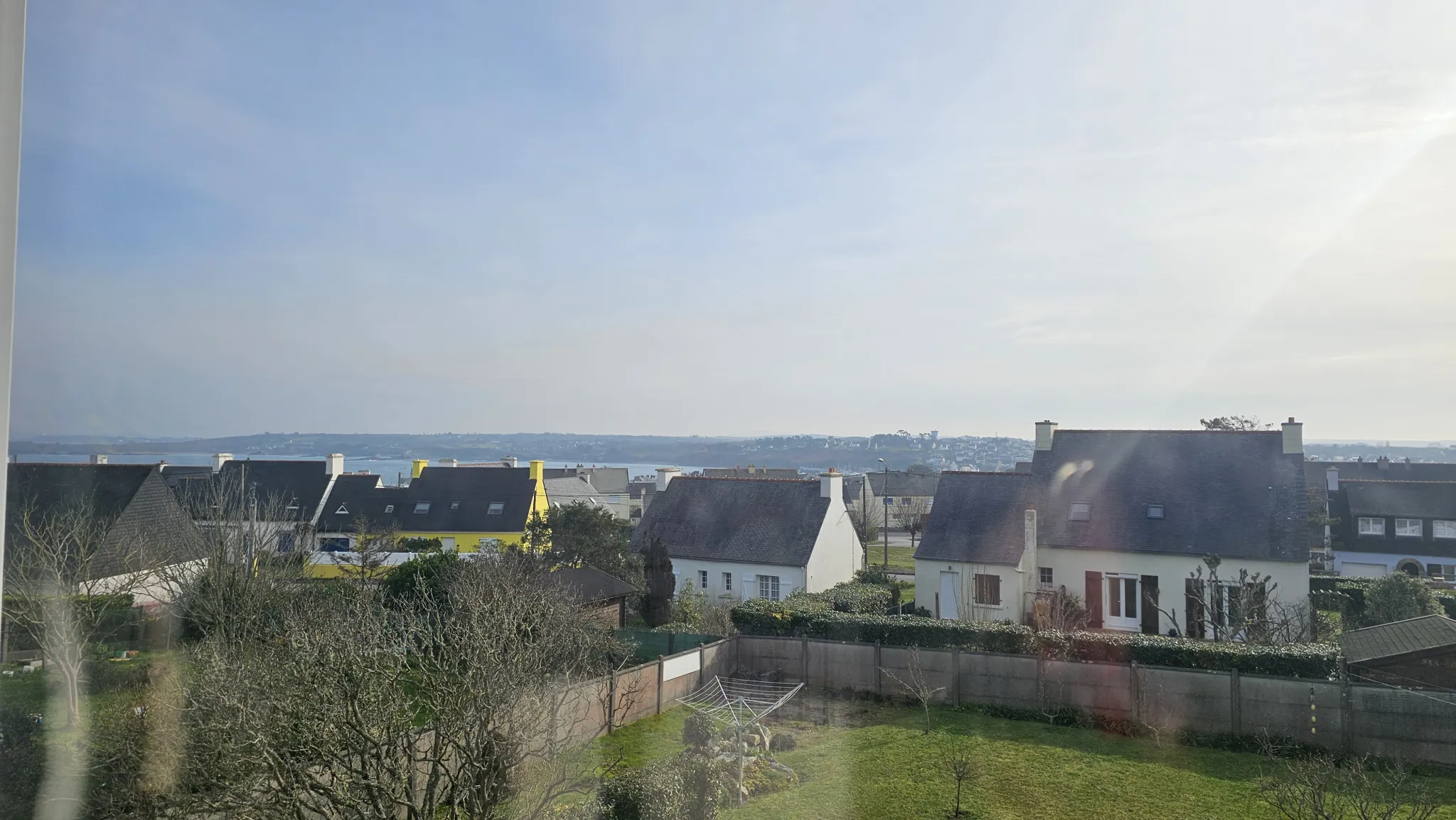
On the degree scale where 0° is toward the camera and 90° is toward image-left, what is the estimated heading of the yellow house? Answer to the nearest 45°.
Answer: approximately 0°

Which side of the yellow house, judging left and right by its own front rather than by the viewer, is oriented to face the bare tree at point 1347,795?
front

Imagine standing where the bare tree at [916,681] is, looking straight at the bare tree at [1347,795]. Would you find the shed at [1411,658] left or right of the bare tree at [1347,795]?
left

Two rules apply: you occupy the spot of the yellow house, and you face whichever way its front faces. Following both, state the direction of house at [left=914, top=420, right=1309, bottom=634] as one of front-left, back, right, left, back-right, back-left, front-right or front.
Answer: front-left

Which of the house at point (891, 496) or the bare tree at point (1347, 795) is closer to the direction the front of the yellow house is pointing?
the bare tree

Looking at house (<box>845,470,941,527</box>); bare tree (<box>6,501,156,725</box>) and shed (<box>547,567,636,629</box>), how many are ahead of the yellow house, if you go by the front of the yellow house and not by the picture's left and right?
2

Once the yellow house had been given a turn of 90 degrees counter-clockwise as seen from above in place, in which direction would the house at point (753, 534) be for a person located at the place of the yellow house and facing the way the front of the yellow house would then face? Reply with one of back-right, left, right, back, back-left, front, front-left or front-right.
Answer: front-right

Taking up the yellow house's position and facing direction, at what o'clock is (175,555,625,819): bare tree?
The bare tree is roughly at 12 o'clock from the yellow house.

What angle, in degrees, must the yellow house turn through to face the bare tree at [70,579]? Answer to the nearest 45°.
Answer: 0° — it already faces it
